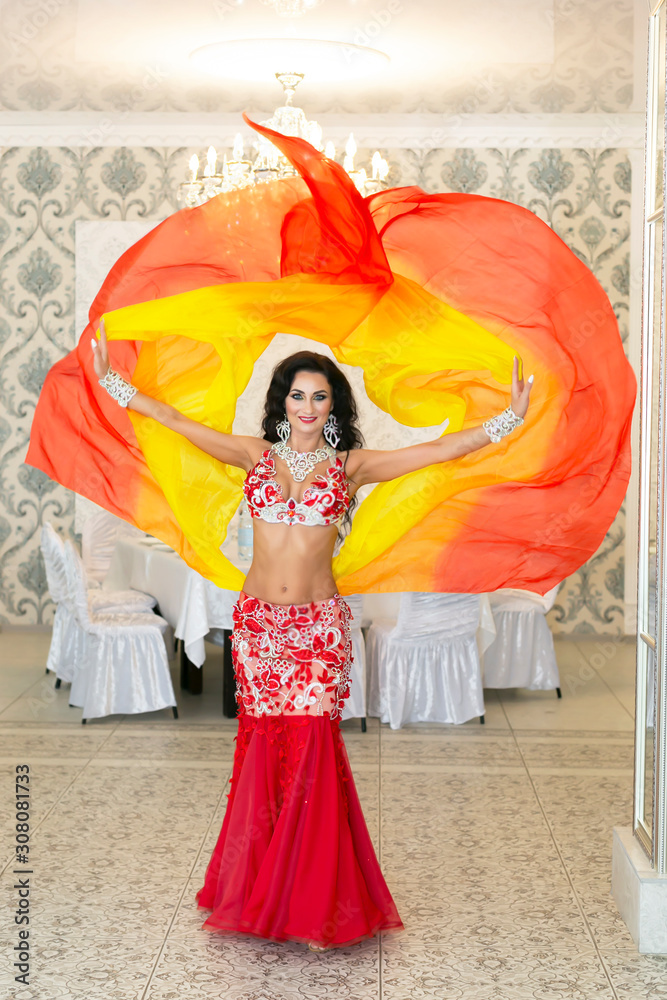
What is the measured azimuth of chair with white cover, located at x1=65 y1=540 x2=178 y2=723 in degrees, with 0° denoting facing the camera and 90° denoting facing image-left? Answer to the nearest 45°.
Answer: approximately 270°

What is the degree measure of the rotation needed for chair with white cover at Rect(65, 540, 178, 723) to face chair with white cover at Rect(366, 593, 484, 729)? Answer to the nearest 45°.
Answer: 0° — it already faces it

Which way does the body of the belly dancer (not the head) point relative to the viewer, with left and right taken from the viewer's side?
facing the viewer

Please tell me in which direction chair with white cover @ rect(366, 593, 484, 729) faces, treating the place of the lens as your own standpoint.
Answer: facing away from the viewer and to the left of the viewer

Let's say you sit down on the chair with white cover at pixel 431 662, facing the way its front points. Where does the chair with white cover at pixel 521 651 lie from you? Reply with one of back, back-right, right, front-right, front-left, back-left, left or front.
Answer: right

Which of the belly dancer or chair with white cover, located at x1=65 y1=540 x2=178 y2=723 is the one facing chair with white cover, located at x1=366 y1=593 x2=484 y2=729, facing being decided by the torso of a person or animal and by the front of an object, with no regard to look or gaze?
chair with white cover, located at x1=65 y1=540 x2=178 y2=723

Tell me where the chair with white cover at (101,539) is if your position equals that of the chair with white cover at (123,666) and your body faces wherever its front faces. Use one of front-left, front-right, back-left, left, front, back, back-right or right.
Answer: left

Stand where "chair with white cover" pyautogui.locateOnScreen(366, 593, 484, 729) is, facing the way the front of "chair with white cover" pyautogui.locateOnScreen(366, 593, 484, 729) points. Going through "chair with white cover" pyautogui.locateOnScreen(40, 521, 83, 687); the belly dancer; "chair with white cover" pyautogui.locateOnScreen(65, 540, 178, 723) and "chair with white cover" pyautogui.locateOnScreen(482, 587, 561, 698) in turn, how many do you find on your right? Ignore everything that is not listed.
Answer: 1

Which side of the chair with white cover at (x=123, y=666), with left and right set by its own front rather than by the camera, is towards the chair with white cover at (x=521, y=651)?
front

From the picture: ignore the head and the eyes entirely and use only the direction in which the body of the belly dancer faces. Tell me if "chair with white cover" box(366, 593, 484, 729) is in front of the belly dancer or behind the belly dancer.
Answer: behind

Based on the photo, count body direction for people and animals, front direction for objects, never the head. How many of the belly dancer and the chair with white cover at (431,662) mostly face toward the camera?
1
